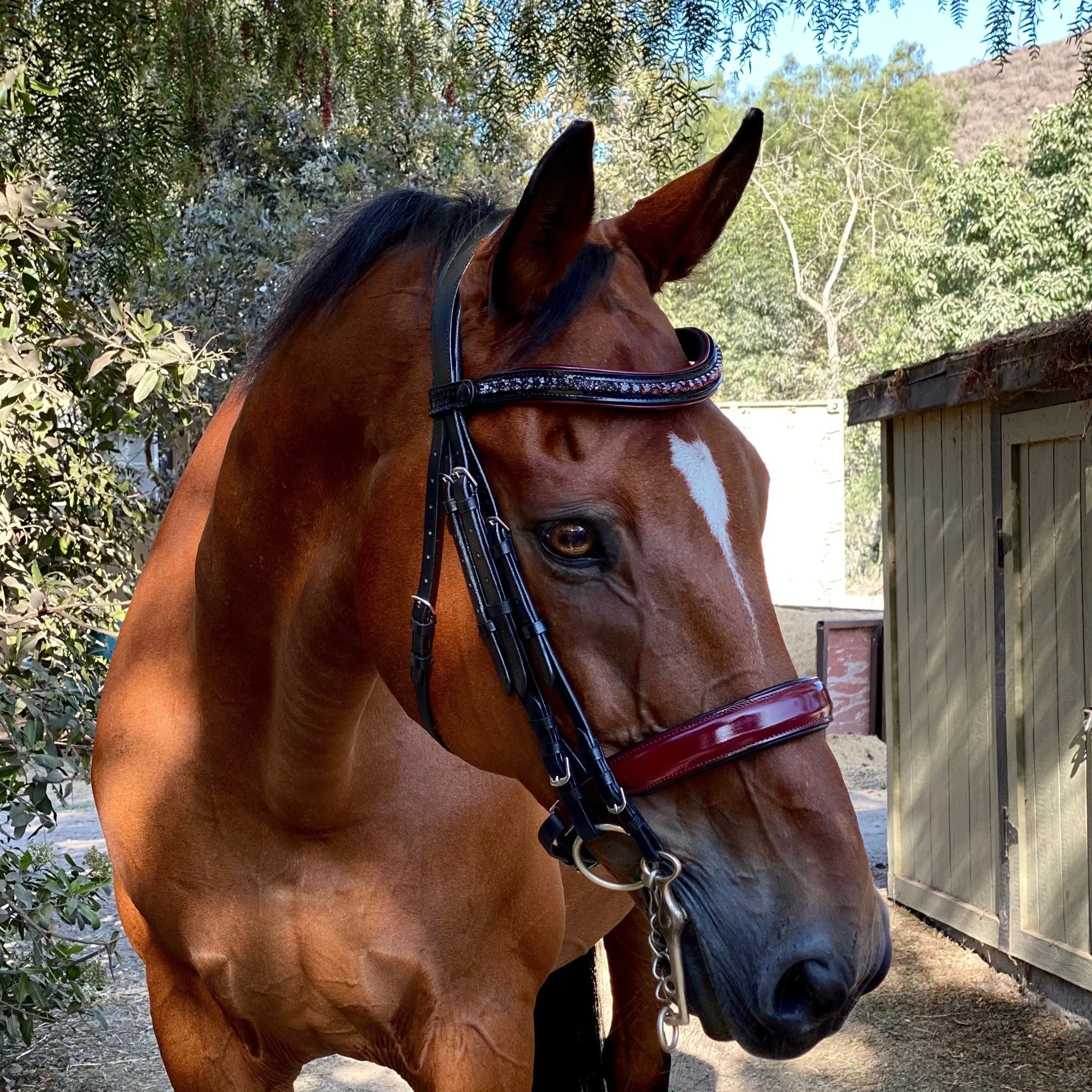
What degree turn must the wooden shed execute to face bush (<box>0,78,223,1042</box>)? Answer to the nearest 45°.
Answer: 0° — it already faces it

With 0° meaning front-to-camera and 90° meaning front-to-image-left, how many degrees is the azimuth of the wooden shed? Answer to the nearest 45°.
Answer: approximately 45°

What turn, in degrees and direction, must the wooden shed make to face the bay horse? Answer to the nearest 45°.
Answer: approximately 45° to its left
